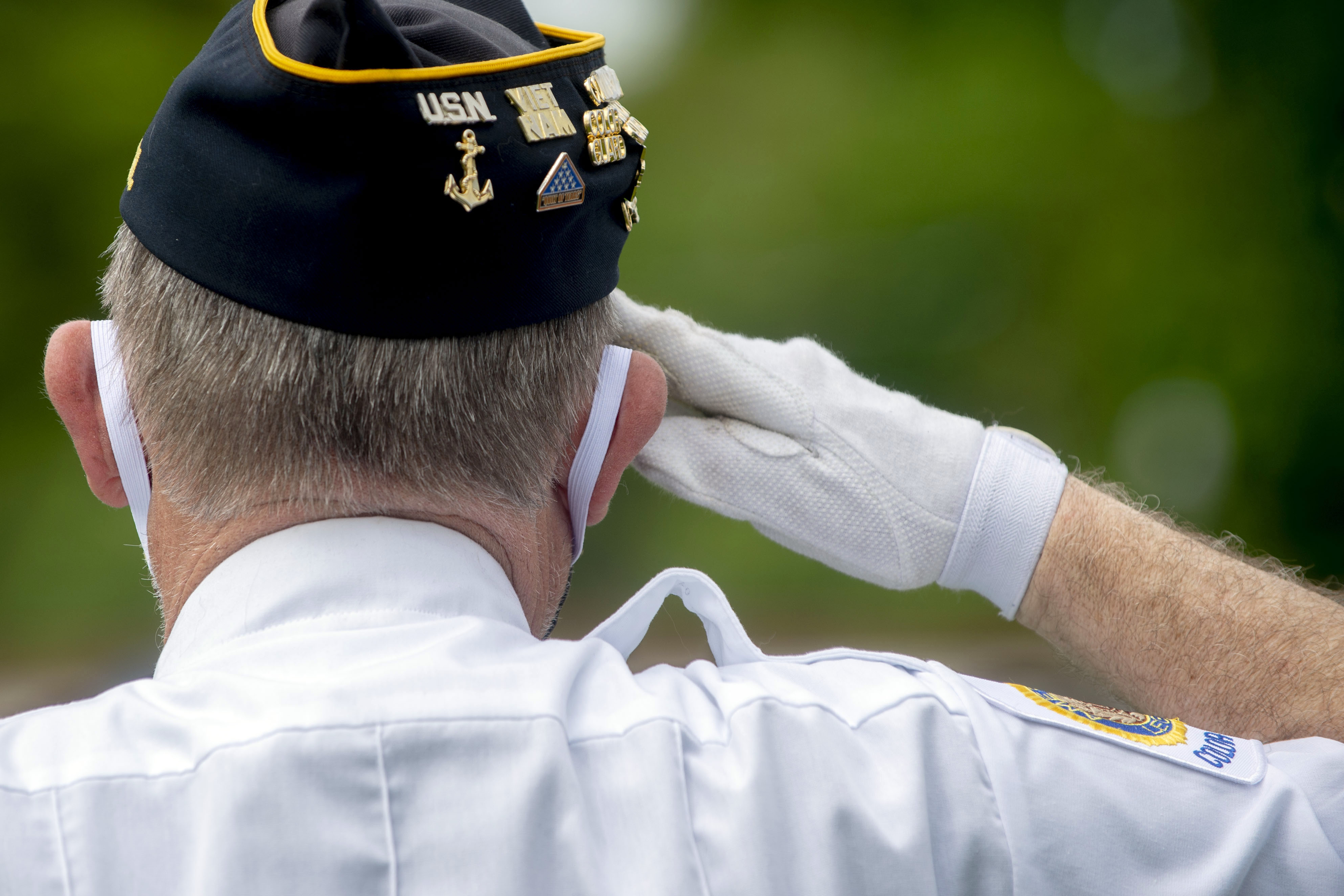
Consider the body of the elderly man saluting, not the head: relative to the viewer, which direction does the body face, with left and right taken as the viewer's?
facing away from the viewer
